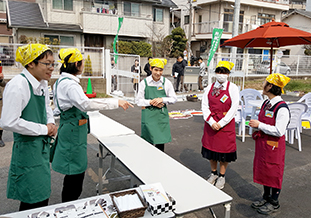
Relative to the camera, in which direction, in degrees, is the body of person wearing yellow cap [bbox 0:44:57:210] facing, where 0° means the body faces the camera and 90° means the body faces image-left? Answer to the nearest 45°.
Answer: approximately 315°

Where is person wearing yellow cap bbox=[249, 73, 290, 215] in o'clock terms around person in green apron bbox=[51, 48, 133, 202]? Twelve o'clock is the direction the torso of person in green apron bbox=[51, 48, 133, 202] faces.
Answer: person wearing yellow cap bbox=[249, 73, 290, 215] is roughly at 12 o'clock from person in green apron bbox=[51, 48, 133, 202].

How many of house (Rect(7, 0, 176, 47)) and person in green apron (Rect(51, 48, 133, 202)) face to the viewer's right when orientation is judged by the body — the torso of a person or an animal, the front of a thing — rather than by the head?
1

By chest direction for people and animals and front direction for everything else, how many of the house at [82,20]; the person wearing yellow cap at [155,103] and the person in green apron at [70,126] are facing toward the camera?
2

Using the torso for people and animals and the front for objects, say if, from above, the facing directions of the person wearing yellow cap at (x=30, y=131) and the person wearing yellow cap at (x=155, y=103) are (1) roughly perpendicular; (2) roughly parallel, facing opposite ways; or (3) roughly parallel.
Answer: roughly perpendicular

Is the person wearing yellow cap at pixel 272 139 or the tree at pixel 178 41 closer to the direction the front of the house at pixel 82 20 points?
the person wearing yellow cap

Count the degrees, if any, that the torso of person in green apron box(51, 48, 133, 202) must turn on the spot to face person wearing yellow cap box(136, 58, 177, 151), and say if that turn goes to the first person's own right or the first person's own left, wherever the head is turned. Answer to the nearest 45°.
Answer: approximately 45° to the first person's own left

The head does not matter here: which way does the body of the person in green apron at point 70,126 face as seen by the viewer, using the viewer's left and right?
facing to the right of the viewer
